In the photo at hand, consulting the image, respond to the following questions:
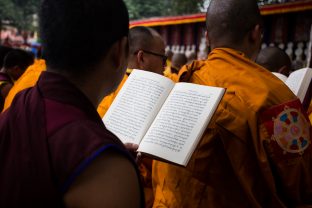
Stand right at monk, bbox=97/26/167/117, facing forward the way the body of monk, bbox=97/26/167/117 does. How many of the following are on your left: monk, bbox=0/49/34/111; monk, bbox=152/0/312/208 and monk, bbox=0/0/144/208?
1

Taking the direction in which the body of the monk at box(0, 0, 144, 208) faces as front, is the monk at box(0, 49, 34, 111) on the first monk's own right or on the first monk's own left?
on the first monk's own left

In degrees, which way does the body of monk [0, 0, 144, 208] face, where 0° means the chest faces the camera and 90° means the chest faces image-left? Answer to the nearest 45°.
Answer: approximately 225°
